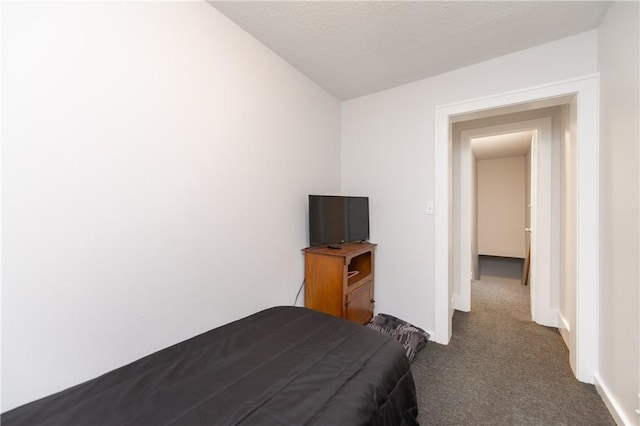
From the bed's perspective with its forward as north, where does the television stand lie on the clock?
The television stand is roughly at 12 o'clock from the bed.

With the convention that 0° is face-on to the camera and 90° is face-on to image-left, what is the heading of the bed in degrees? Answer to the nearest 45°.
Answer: approximately 225°

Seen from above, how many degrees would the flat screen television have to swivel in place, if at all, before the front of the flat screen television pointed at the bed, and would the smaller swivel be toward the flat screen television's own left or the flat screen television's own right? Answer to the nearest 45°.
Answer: approximately 45° to the flat screen television's own right

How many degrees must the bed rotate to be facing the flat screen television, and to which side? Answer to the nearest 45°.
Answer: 0° — it already faces it
